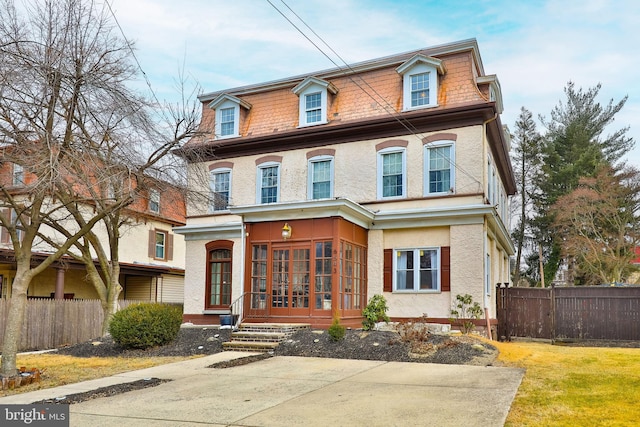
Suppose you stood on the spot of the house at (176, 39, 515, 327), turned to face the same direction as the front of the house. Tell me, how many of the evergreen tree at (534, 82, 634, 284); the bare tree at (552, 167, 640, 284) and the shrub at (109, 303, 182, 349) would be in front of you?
1

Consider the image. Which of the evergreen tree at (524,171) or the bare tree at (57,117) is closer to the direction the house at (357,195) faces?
the bare tree

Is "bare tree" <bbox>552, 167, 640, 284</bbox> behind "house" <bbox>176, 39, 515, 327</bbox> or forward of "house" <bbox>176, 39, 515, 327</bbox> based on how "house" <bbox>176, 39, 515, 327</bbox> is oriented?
behind

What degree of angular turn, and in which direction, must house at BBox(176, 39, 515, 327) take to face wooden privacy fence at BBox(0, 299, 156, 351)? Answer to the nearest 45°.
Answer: approximately 45° to its right

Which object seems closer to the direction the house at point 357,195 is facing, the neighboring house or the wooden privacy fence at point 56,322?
the wooden privacy fence

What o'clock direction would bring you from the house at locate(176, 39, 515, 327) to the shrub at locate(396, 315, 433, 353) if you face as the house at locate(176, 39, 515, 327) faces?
The shrub is roughly at 10 o'clock from the house.

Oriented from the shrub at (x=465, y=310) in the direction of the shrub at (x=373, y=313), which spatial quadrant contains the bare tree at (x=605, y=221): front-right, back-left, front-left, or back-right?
back-right

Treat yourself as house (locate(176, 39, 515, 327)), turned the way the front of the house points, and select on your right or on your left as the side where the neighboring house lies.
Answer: on your right

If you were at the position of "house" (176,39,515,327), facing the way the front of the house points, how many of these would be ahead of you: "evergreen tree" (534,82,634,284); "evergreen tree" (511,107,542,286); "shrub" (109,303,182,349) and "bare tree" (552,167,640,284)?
1

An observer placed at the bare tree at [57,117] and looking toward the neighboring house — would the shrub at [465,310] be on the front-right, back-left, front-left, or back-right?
front-right

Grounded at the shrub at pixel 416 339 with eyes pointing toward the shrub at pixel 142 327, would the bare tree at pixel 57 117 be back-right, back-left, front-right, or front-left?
front-left

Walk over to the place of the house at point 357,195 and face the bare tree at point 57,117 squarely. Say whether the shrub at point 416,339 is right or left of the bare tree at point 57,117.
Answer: left

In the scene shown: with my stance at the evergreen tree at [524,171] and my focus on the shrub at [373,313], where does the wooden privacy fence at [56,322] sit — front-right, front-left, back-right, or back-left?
front-right

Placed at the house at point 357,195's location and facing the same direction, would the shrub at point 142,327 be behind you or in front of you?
in front

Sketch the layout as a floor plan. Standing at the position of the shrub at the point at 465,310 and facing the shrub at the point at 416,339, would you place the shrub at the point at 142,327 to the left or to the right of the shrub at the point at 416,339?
right

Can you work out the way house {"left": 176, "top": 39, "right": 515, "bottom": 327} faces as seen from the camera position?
facing the viewer and to the left of the viewer

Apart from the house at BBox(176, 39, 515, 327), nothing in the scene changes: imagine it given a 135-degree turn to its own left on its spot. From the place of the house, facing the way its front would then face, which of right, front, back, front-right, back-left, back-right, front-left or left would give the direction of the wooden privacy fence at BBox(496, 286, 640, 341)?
front
